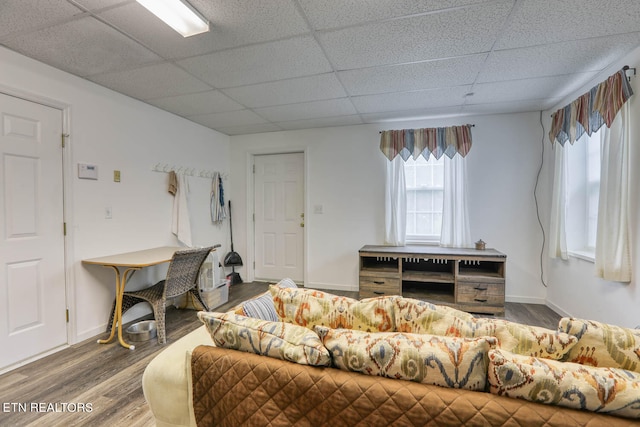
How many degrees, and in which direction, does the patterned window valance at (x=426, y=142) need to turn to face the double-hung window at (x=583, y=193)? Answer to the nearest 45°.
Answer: approximately 90° to its left

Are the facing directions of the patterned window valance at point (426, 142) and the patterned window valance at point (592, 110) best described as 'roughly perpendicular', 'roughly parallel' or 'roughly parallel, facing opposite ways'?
roughly perpendicular

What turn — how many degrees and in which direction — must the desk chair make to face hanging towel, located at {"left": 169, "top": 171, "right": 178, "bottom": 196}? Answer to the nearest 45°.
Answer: approximately 45° to its right

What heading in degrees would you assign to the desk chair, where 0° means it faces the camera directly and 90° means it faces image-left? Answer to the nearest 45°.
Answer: approximately 135°

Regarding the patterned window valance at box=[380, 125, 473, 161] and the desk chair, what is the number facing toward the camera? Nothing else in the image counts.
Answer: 1

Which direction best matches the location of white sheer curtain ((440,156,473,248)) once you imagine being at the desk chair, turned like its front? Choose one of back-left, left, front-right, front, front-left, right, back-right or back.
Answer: back-right

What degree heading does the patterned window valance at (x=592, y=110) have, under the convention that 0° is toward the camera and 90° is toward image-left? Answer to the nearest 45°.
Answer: approximately 45°

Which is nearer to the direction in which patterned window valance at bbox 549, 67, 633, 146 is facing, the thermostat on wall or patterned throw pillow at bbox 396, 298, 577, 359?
the thermostat on wall

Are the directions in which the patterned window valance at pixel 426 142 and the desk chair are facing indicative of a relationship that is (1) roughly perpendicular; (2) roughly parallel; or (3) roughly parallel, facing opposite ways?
roughly perpendicular

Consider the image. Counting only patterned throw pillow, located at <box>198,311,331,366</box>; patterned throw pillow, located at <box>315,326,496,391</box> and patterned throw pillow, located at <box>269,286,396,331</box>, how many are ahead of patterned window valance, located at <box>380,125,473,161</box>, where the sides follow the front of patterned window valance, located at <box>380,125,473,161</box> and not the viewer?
3

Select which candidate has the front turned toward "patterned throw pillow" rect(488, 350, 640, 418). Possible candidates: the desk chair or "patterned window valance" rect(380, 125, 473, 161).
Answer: the patterned window valance
